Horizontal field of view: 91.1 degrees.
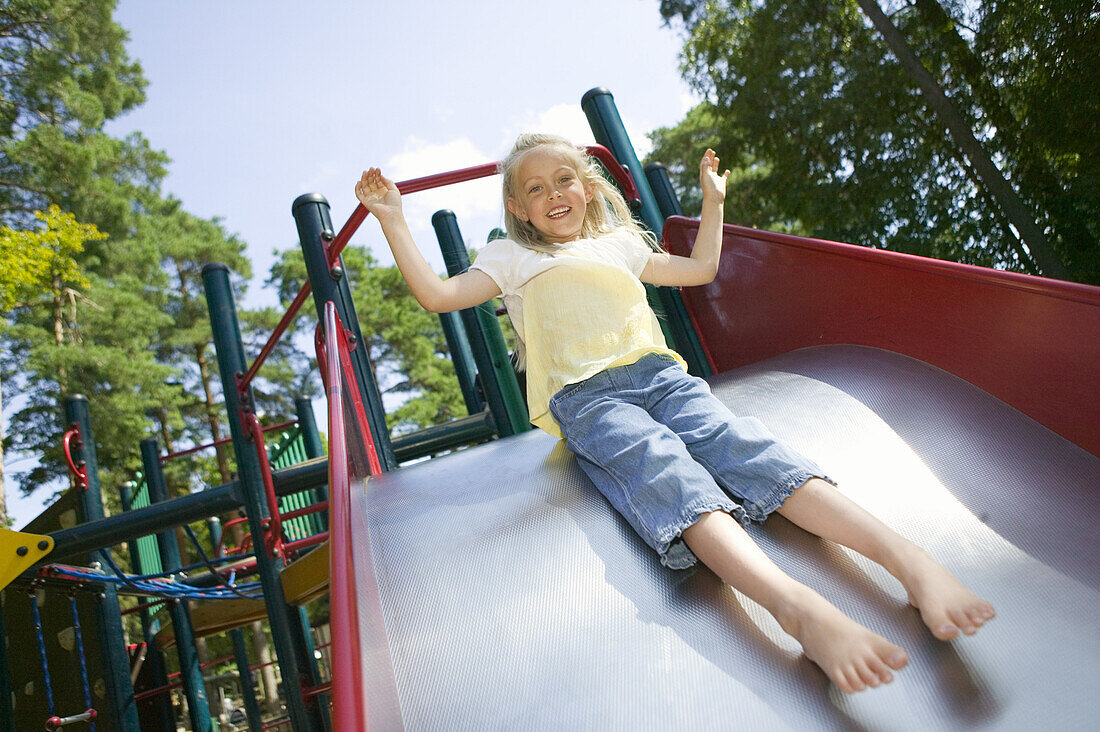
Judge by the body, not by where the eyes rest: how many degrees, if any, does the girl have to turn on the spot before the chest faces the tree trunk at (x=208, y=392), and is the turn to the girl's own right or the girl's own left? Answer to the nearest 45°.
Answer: approximately 135° to the girl's own right

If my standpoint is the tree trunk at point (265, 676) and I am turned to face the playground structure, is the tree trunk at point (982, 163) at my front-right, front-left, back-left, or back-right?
front-left

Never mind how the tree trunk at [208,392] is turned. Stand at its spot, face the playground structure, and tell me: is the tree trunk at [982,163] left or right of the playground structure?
left

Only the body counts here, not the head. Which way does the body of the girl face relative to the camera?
toward the camera

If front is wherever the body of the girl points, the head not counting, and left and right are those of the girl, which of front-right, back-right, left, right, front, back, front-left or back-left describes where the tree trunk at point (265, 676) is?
back-right

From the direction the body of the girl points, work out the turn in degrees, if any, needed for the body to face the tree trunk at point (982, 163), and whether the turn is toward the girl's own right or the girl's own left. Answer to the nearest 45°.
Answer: approximately 135° to the girl's own left

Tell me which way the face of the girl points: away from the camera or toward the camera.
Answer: toward the camera
